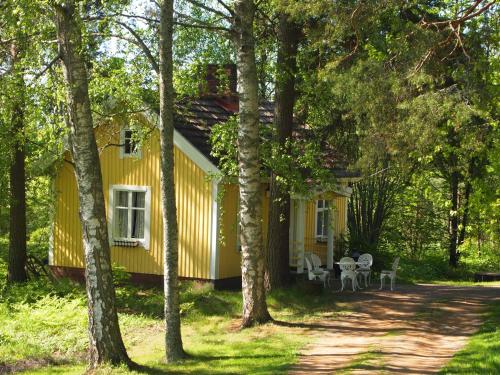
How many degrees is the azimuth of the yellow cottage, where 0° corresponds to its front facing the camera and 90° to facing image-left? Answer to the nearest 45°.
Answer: approximately 315°
